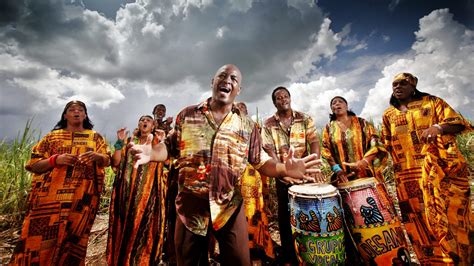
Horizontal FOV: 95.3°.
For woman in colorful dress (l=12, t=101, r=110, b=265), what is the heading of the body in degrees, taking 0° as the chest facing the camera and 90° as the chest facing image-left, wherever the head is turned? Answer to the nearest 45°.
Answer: approximately 0°

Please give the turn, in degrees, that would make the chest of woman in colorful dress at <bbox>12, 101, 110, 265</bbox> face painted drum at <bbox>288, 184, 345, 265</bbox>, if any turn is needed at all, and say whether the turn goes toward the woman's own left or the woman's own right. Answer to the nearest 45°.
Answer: approximately 45° to the woman's own left

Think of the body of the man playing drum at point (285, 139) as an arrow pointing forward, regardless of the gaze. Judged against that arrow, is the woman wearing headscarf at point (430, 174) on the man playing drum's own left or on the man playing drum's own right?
on the man playing drum's own left

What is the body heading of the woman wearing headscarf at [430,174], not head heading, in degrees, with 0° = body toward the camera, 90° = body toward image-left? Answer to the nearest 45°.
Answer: approximately 45°

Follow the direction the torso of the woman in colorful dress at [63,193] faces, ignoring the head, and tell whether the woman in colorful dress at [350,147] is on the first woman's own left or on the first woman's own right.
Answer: on the first woman's own left

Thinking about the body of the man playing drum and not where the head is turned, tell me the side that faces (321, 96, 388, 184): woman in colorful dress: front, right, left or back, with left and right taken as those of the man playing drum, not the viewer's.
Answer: left

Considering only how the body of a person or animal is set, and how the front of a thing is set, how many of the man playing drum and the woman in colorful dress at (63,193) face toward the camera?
2
